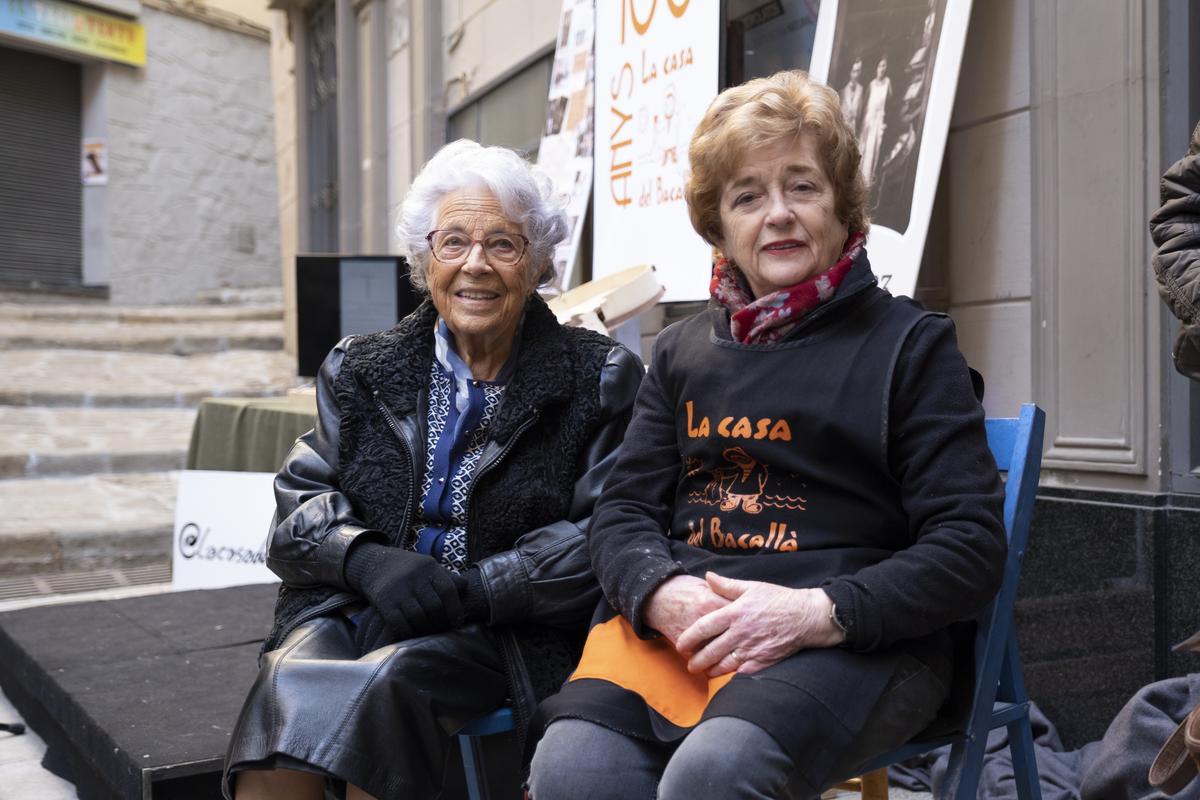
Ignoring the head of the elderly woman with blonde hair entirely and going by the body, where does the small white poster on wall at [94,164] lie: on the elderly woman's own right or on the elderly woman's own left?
on the elderly woman's own right

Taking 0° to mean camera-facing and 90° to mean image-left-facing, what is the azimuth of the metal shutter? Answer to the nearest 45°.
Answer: approximately 315°

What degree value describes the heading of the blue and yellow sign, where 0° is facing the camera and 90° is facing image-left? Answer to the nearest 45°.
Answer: approximately 315°

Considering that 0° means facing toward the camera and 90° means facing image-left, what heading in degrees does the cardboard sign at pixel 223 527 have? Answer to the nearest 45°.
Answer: approximately 0°

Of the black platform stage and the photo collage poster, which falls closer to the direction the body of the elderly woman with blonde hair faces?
the black platform stage

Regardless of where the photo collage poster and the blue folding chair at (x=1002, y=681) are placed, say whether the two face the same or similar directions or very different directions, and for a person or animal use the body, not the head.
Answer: same or similar directions

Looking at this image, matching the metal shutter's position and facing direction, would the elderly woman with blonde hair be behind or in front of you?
in front

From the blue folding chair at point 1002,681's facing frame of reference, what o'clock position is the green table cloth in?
The green table cloth is roughly at 3 o'clock from the blue folding chair.

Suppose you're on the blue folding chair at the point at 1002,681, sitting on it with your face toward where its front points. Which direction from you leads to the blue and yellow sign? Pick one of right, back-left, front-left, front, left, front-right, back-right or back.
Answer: right

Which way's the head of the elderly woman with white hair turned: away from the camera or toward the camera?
toward the camera

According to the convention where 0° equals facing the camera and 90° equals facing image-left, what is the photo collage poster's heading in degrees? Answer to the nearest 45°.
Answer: approximately 45°

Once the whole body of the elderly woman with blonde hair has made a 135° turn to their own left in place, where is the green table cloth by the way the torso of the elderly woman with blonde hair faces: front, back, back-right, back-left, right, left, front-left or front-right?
back-left

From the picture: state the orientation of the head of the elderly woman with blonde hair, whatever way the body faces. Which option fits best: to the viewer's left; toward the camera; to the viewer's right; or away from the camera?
toward the camera

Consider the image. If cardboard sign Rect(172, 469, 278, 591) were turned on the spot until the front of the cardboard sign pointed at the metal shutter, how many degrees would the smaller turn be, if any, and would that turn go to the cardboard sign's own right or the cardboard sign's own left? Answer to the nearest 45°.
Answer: approximately 180°

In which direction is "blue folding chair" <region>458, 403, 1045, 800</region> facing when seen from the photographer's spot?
facing the viewer and to the left of the viewer

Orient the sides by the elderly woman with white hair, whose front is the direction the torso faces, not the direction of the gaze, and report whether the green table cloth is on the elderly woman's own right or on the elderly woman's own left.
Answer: on the elderly woman's own right
